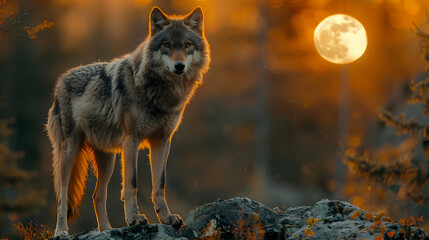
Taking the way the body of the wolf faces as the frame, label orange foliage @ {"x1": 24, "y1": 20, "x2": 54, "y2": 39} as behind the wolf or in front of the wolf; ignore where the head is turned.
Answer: behind

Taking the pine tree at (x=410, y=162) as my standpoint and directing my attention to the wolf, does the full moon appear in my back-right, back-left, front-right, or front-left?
back-right

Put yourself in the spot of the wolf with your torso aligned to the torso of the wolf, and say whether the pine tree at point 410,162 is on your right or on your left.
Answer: on your left

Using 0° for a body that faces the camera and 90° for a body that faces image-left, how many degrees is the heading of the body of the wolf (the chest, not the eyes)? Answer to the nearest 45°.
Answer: approximately 315°

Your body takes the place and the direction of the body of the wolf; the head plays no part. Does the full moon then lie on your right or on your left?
on your left

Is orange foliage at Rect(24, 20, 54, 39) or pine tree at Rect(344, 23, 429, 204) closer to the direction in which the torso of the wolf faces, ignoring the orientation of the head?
the pine tree

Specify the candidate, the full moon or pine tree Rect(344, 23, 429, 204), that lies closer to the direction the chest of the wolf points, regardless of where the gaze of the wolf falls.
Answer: the pine tree
